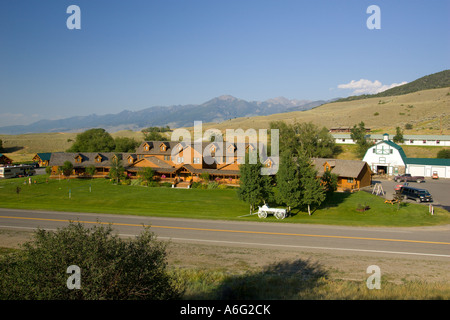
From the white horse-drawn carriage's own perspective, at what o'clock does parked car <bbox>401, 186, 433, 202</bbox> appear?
The parked car is roughly at 5 o'clock from the white horse-drawn carriage.

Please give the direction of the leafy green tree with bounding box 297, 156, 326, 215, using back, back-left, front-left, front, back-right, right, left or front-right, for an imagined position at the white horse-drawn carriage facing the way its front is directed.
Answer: back-right

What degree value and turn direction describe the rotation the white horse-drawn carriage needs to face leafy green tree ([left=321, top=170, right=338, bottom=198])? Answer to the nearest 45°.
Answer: approximately 135° to its right

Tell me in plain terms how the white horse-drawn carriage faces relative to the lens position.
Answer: facing to the left of the viewer

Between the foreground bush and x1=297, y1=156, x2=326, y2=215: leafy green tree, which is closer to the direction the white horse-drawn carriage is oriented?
the foreground bush

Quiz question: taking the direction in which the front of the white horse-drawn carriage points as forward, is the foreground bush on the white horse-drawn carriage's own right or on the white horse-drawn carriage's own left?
on the white horse-drawn carriage's own left

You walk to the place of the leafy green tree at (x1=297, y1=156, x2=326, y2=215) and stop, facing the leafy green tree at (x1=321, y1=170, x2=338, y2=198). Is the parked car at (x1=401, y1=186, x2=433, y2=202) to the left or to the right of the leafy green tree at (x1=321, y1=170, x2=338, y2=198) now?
right
